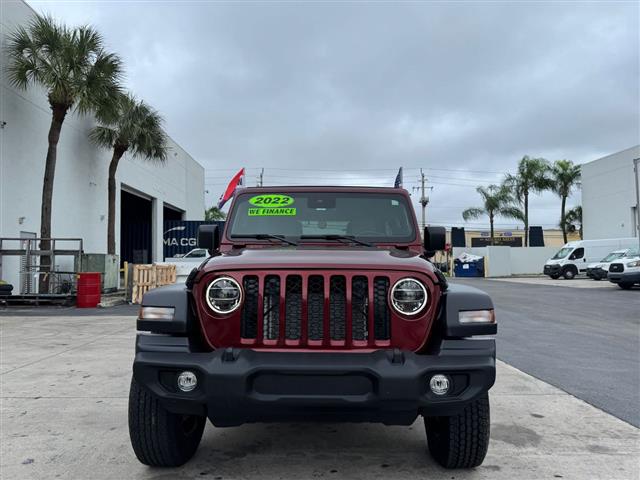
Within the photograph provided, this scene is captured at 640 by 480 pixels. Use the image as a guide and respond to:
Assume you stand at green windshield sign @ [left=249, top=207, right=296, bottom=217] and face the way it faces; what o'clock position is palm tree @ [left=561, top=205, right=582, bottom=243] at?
The palm tree is roughly at 7 o'clock from the green windshield sign.

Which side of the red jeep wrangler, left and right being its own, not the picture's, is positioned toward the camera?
front

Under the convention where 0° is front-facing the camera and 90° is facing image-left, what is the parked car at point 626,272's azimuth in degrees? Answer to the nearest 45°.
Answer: approximately 45°

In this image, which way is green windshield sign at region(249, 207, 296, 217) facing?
toward the camera

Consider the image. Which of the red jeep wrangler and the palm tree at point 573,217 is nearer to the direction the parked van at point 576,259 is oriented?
the red jeep wrangler

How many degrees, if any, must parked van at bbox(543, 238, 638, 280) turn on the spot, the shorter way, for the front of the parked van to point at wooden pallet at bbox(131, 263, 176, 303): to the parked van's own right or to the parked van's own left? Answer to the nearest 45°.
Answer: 0° — it already faces it

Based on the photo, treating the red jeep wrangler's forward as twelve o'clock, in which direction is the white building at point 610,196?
The white building is roughly at 7 o'clock from the red jeep wrangler.

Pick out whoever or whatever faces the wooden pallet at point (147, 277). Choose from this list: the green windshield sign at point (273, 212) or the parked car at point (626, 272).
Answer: the parked car

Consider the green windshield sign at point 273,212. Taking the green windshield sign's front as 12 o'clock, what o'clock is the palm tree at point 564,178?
The palm tree is roughly at 7 o'clock from the green windshield sign.

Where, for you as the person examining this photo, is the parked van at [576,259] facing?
facing the viewer and to the left of the viewer

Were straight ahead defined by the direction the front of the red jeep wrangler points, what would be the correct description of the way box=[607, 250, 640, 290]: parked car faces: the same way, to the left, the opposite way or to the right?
to the right

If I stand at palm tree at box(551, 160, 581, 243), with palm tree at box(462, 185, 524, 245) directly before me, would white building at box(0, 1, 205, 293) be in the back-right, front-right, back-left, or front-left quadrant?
front-left

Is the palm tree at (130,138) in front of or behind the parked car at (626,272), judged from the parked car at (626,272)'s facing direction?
in front
